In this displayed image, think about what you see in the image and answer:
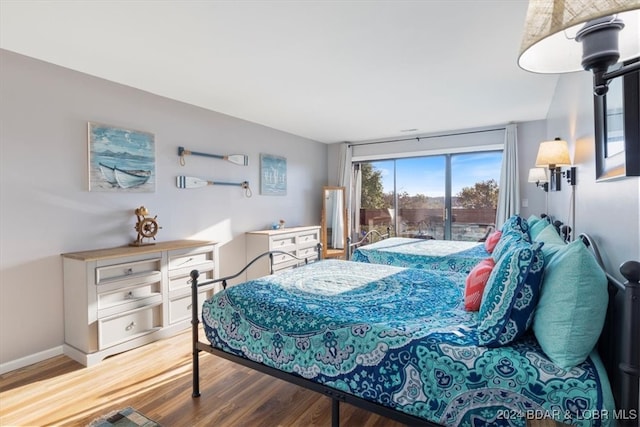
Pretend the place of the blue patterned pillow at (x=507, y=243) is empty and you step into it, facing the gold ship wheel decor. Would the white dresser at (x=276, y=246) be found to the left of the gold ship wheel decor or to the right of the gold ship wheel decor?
right

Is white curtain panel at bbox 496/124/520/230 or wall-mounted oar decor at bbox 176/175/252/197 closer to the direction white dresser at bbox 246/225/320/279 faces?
the white curtain panel

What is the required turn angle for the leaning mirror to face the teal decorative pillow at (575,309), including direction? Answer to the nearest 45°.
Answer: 0° — it already faces it

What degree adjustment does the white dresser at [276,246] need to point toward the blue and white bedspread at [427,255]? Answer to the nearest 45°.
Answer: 0° — it already faces it

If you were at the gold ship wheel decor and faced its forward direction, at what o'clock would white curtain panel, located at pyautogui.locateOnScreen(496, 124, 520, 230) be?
The white curtain panel is roughly at 11 o'clock from the gold ship wheel decor.

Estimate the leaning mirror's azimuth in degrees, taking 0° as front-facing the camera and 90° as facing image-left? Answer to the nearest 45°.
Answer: approximately 0°

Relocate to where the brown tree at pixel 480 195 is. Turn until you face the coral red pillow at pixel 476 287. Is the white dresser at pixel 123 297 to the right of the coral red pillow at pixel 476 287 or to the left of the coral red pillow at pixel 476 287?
right

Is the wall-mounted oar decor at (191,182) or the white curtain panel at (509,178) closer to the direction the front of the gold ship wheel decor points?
the white curtain panel

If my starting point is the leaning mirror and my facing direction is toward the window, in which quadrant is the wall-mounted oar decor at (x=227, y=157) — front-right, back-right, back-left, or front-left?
back-right

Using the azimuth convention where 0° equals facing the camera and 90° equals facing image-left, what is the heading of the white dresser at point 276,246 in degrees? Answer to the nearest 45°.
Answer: approximately 315°
